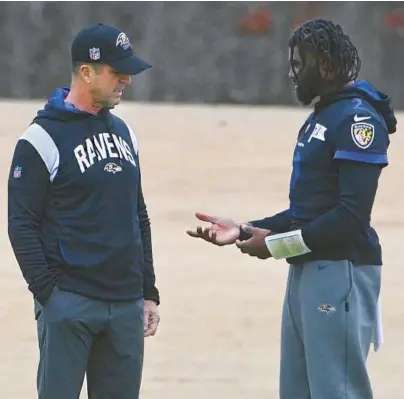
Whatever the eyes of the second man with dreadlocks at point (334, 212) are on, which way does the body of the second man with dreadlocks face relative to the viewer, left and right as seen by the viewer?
facing to the left of the viewer

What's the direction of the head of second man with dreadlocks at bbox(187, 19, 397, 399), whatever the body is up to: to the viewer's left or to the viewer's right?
to the viewer's left

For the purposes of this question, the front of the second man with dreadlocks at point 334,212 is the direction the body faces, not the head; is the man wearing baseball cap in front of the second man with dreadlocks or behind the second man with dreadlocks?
in front

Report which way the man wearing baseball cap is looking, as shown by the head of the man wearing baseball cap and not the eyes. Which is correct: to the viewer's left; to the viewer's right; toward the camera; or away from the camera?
to the viewer's right

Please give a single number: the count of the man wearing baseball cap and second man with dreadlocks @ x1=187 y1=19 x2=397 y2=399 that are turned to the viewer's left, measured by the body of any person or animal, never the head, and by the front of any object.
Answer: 1

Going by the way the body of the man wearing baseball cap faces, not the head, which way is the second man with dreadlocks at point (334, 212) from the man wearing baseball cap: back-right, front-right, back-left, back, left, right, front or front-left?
front-left
